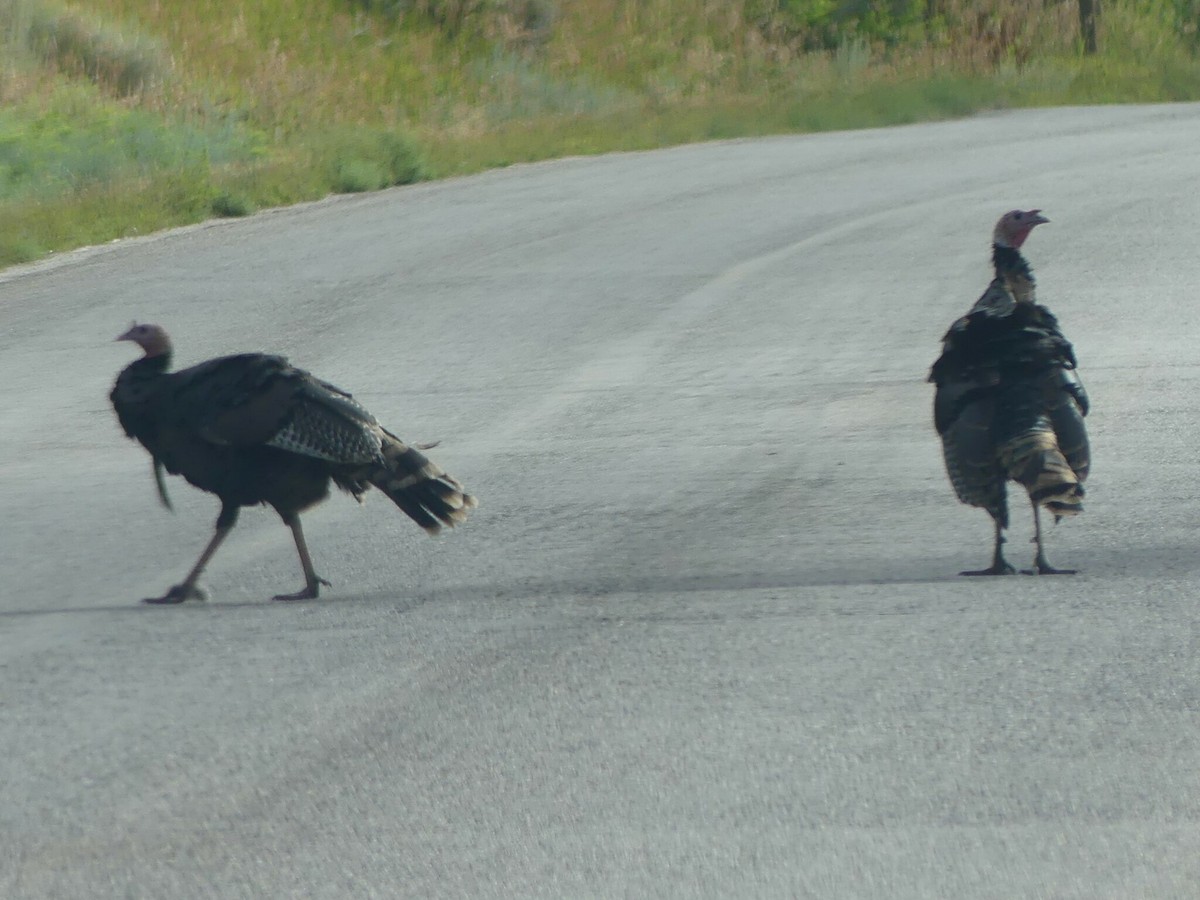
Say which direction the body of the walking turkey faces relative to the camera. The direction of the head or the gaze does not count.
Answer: to the viewer's left

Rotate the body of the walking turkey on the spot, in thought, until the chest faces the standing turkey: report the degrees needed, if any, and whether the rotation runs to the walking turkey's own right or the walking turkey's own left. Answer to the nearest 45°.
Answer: approximately 180°
